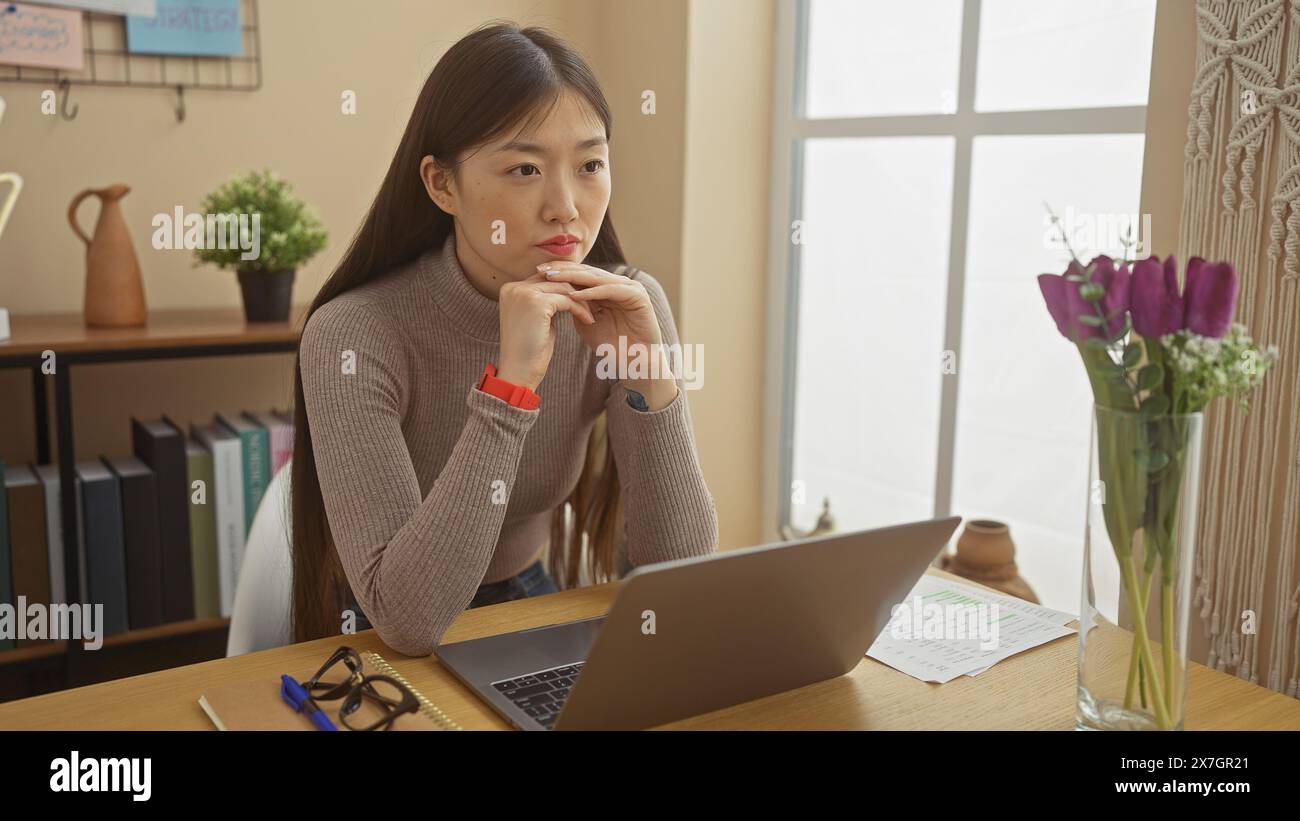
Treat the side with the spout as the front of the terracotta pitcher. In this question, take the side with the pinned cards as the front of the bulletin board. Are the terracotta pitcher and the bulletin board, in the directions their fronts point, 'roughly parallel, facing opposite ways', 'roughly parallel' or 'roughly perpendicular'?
roughly perpendicular

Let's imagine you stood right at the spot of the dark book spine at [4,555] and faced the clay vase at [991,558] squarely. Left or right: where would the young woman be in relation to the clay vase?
right

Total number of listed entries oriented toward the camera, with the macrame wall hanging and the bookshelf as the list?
2

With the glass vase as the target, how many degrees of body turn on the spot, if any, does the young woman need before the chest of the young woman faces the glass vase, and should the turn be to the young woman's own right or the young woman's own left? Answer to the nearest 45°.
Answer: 0° — they already face it

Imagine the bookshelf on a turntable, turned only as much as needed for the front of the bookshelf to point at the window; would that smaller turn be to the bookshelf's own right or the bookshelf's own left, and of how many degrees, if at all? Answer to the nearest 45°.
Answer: approximately 90° to the bookshelf's own left

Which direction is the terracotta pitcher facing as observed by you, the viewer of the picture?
facing to the right of the viewer

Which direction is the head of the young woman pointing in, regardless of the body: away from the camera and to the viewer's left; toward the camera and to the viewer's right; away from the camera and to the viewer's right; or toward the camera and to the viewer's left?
toward the camera and to the viewer's right

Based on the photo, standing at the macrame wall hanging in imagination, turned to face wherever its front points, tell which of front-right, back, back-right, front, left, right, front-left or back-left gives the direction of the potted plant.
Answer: right

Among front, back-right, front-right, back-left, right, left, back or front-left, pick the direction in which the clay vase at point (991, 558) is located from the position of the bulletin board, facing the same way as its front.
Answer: front-left

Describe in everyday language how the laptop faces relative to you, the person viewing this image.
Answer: facing away from the viewer and to the left of the viewer

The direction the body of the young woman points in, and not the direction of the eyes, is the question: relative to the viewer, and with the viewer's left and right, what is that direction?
facing the viewer and to the right of the viewer

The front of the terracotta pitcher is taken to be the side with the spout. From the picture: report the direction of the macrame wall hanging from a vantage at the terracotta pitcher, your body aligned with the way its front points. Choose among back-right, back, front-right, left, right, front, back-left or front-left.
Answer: front-right

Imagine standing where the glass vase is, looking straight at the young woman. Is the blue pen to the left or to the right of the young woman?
left

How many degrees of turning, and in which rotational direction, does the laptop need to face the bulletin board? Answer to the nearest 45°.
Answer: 0° — it already faces it

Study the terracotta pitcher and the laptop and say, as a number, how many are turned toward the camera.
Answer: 0
